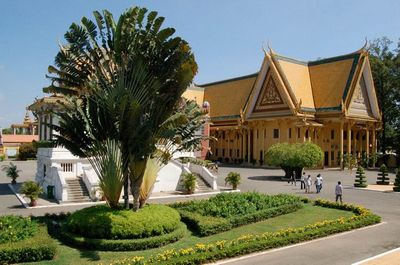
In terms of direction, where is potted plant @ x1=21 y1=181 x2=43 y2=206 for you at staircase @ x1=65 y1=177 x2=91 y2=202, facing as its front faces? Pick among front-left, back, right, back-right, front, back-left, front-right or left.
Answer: front-right

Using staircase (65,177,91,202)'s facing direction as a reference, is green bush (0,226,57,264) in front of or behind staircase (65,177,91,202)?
in front

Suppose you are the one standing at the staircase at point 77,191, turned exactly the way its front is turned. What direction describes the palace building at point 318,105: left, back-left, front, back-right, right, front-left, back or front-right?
back-left

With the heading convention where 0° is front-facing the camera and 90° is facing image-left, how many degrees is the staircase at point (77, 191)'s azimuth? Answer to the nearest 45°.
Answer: approximately 0°

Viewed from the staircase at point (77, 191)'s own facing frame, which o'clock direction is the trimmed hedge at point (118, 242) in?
The trimmed hedge is roughly at 12 o'clock from the staircase.

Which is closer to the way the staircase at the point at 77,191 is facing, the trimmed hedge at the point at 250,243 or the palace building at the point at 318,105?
the trimmed hedge
